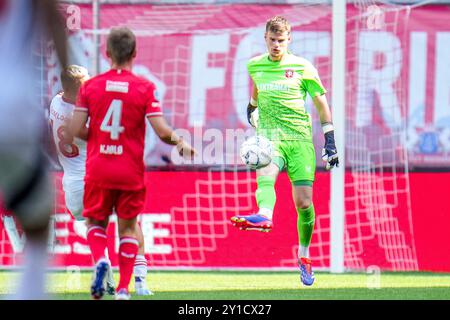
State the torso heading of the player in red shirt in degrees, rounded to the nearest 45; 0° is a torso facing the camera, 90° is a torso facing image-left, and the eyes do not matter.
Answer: approximately 180°

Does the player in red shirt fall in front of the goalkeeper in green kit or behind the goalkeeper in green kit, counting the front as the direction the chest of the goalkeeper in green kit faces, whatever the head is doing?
in front

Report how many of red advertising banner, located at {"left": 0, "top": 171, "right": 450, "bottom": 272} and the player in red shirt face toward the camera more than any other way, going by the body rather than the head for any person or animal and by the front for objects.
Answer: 1

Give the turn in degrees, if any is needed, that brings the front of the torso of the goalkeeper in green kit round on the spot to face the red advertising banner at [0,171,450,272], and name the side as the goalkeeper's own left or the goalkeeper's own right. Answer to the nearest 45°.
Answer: approximately 135° to the goalkeeper's own right

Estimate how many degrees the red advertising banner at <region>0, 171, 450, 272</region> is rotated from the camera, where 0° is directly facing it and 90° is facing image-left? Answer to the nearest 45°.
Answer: approximately 0°

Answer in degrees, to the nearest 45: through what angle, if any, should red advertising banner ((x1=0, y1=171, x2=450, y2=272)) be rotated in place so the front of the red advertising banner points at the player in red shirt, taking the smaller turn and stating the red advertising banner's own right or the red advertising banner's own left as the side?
0° — it already faces them
